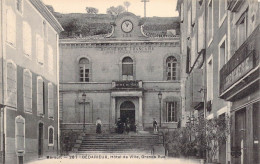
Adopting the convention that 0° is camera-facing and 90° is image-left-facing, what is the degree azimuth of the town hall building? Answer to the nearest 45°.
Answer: approximately 0°
